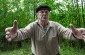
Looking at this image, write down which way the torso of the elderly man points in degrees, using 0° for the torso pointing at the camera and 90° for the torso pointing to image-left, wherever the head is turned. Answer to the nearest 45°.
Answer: approximately 0°
